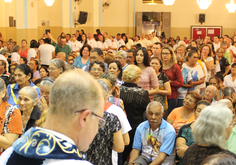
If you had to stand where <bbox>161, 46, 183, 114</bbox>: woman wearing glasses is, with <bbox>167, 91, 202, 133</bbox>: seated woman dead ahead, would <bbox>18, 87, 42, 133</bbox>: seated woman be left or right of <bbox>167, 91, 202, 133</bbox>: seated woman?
right

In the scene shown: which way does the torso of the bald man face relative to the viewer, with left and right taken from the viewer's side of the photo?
facing away from the viewer and to the right of the viewer

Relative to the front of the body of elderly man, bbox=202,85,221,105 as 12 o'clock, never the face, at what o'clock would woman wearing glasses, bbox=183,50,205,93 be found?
The woman wearing glasses is roughly at 4 o'clock from the elderly man.

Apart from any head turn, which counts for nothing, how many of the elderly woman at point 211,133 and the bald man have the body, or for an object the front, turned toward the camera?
0

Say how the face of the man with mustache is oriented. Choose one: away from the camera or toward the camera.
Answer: toward the camera

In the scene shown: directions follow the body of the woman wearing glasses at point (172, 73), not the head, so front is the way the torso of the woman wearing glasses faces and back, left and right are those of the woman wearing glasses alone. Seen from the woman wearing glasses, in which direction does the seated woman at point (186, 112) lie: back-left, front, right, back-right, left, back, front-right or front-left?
front-left

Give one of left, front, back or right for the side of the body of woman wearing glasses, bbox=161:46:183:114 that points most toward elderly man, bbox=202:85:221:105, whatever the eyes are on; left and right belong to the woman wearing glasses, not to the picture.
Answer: left

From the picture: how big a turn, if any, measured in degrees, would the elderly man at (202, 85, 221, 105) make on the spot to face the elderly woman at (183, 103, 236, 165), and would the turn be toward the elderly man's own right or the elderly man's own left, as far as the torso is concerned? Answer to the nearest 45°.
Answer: approximately 45° to the elderly man's own left

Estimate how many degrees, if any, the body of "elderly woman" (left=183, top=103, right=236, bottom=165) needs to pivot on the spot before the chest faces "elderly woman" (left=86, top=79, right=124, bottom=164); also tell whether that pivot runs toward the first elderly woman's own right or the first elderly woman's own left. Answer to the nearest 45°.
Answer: approximately 135° to the first elderly woman's own left

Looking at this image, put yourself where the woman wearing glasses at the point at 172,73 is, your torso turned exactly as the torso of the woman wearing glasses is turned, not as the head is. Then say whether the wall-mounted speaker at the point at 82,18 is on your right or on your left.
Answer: on your right

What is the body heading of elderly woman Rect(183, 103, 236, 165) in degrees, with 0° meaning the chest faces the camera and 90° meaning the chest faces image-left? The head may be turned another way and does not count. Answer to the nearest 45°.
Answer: approximately 225°

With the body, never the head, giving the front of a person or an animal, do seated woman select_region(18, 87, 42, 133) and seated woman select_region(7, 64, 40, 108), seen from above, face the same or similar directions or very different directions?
same or similar directions

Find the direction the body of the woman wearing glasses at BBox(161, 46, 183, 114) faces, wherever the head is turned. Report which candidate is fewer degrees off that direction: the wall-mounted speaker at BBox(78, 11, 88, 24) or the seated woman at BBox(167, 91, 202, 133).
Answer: the seated woman

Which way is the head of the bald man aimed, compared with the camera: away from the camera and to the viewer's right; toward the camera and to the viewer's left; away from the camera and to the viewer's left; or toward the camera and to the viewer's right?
away from the camera and to the viewer's right
